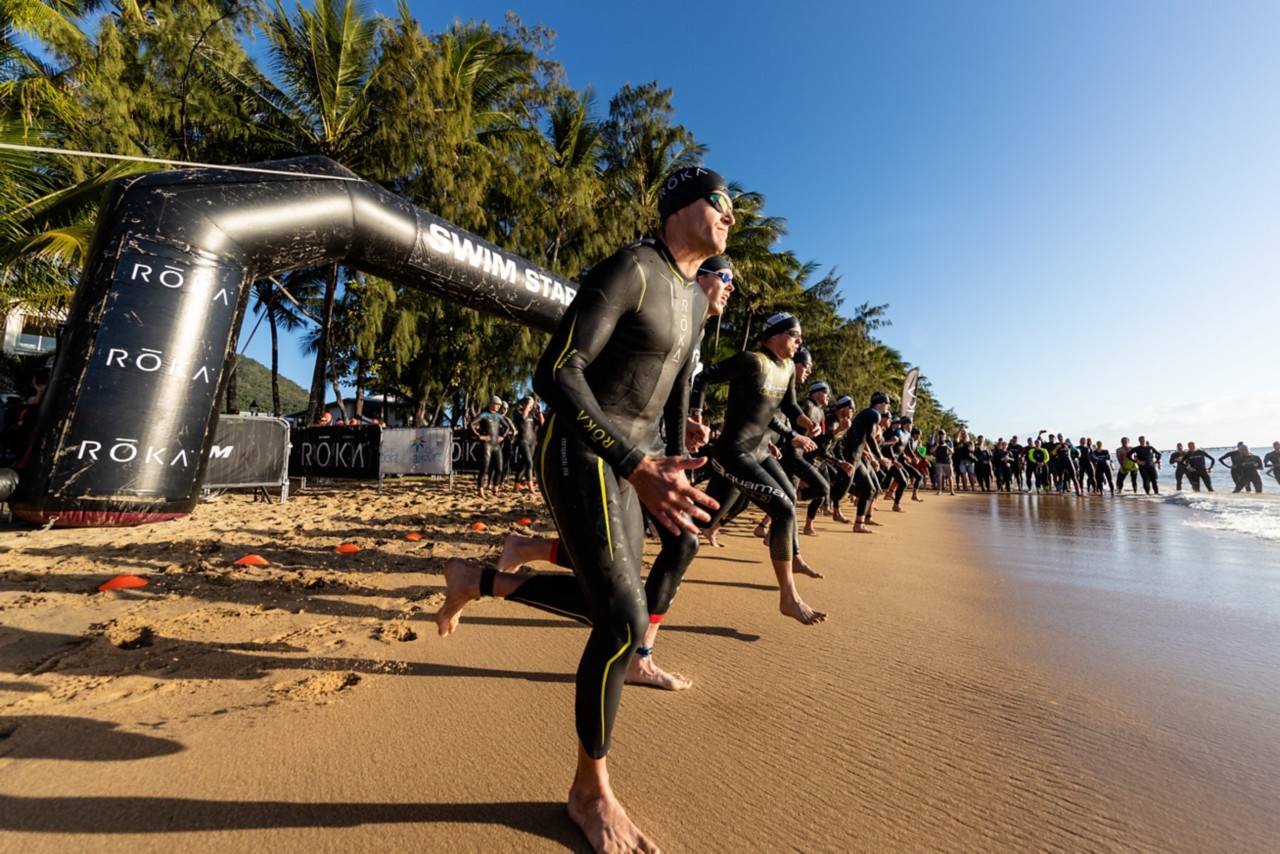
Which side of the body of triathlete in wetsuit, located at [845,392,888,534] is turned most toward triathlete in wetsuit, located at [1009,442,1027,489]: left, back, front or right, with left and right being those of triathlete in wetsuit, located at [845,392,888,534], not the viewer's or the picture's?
left

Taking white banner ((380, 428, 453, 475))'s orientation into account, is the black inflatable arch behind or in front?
in front

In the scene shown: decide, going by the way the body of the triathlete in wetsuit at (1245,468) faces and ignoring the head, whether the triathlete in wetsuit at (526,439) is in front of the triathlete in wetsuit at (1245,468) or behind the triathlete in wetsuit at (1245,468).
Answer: in front

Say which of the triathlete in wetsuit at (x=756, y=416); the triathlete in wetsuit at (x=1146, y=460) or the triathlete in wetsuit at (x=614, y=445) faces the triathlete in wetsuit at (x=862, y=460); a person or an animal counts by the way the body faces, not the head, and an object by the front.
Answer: the triathlete in wetsuit at (x=1146, y=460)

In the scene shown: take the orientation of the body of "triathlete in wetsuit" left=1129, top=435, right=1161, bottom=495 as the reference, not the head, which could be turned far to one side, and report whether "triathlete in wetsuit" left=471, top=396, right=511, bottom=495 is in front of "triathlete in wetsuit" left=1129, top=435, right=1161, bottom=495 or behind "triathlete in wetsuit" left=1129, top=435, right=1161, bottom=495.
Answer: in front

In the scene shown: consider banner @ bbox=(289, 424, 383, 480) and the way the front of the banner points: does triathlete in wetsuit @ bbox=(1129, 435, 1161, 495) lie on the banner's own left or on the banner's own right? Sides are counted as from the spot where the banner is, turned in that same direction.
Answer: on the banner's own left
